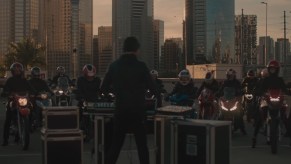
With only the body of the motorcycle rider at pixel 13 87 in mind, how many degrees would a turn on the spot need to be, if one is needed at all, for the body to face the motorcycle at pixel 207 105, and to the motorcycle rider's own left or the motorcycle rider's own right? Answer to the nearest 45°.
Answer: approximately 90° to the motorcycle rider's own left

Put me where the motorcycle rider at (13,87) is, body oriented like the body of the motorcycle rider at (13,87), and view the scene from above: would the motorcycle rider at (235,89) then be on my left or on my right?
on my left

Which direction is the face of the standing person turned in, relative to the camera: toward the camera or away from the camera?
away from the camera

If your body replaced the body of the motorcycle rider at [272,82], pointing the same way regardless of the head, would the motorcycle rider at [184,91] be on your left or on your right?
on your right

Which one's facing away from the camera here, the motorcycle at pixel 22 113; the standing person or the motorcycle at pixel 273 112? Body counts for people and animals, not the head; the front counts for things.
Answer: the standing person

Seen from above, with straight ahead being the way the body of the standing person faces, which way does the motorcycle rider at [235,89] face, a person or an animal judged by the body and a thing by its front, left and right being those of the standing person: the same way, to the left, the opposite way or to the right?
the opposite way
